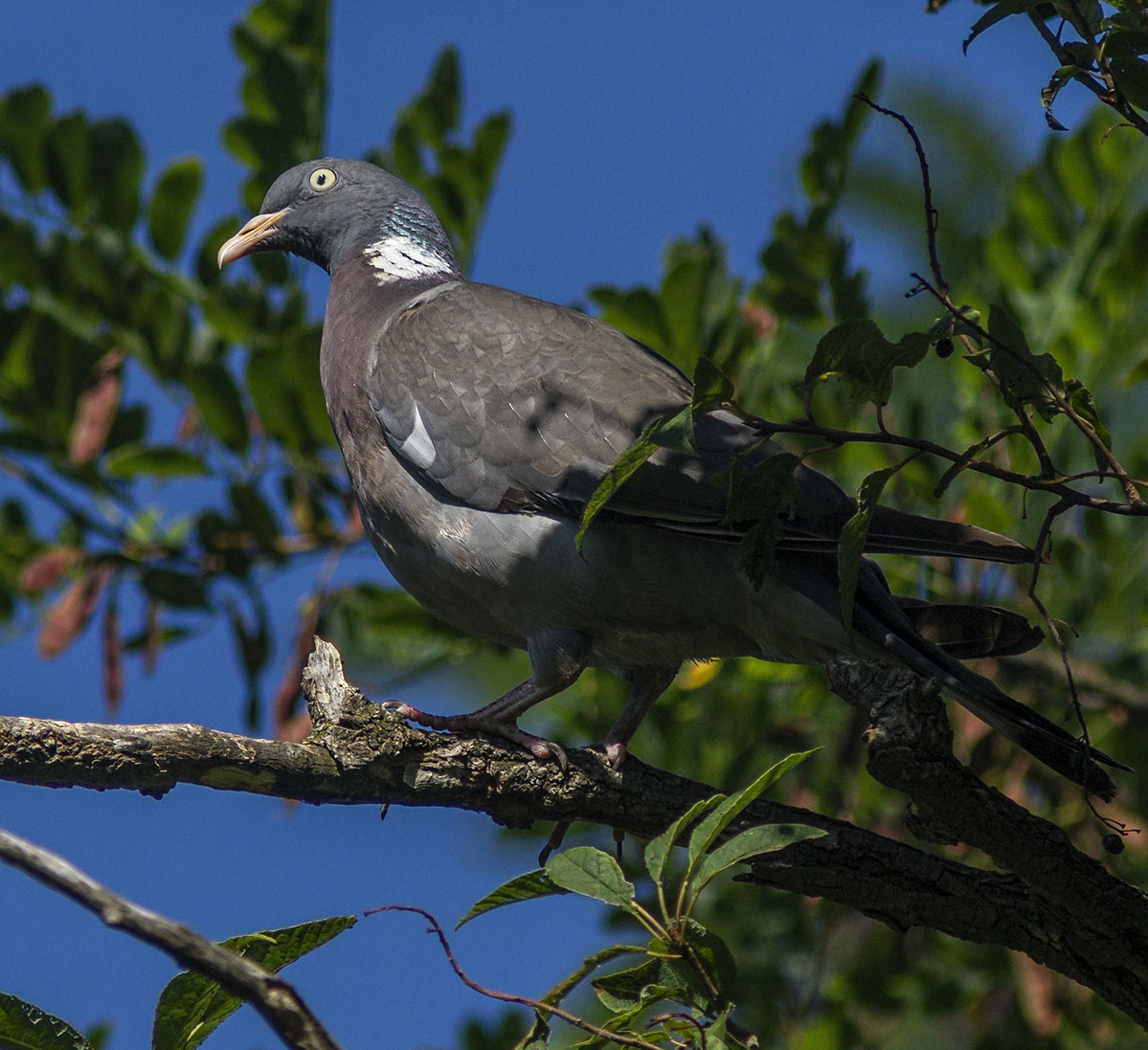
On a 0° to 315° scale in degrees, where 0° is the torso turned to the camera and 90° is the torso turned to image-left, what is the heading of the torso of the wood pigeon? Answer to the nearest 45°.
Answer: approximately 90°

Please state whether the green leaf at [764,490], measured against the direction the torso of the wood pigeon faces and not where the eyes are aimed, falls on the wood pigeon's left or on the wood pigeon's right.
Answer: on the wood pigeon's left

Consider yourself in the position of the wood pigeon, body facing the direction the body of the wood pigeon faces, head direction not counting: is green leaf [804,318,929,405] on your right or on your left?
on your left

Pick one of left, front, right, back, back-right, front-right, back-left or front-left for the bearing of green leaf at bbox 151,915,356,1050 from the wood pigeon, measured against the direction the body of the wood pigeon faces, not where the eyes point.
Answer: left
